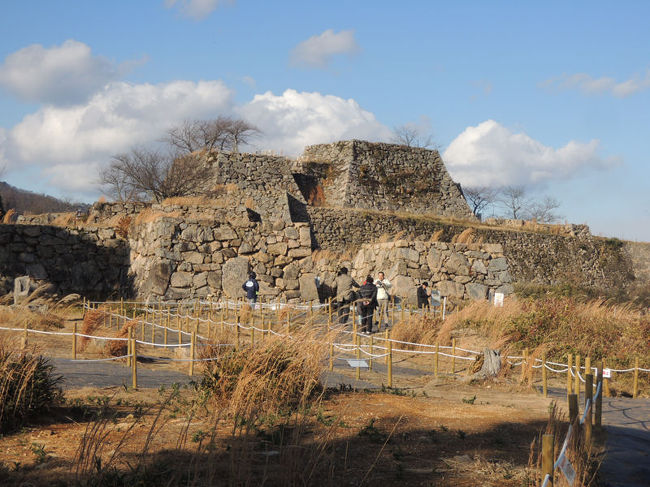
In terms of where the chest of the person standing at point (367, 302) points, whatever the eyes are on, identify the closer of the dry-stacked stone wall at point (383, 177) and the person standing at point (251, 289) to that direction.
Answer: the dry-stacked stone wall

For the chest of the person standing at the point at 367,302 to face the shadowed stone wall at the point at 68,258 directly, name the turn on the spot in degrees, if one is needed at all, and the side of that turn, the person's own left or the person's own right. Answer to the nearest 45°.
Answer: approximately 45° to the person's own left

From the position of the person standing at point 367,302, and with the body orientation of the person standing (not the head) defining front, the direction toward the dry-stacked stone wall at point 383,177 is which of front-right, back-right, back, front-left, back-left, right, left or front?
front

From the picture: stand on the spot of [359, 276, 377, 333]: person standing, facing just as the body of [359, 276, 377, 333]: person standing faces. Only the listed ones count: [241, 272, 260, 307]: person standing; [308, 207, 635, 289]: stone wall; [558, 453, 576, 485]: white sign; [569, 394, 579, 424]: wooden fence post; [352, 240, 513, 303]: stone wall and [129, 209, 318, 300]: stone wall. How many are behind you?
2

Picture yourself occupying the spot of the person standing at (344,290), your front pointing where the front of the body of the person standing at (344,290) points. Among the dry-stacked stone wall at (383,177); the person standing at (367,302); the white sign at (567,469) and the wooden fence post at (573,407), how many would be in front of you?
1

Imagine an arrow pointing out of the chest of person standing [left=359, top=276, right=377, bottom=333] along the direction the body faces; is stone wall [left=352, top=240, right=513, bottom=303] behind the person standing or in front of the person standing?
in front

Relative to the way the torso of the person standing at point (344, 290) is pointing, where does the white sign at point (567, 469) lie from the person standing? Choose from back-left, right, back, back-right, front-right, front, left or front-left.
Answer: back

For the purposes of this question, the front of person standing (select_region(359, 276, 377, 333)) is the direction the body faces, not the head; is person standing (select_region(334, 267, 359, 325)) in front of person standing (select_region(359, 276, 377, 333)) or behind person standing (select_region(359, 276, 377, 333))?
in front

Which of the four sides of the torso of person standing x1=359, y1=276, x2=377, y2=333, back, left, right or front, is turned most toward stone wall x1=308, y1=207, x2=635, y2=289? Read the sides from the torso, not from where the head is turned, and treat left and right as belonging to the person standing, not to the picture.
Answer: front

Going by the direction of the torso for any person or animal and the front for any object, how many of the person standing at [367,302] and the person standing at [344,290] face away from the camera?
2

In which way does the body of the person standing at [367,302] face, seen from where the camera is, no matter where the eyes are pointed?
away from the camera

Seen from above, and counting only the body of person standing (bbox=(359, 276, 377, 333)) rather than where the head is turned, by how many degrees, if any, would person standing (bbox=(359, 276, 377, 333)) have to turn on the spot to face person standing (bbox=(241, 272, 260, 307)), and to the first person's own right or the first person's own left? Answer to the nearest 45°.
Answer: approximately 45° to the first person's own left

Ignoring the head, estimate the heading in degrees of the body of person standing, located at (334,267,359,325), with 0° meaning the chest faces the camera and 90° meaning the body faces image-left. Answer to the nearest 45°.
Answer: approximately 180°
